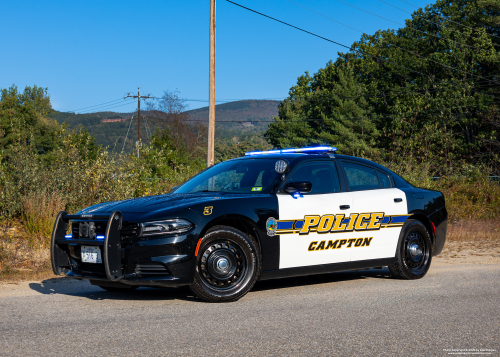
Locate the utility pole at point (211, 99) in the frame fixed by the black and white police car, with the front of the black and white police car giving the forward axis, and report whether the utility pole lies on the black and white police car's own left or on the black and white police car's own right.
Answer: on the black and white police car's own right

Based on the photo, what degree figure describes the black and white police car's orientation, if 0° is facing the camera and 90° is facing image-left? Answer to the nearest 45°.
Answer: approximately 45°
